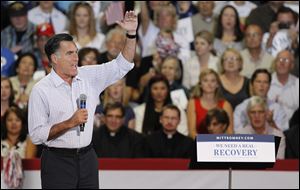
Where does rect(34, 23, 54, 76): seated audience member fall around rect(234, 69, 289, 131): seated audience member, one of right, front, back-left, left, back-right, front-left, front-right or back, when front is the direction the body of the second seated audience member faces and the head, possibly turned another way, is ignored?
right

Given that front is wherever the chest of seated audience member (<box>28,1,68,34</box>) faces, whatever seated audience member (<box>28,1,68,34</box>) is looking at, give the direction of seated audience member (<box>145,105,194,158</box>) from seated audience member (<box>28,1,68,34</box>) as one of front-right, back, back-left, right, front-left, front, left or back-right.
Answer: front-left

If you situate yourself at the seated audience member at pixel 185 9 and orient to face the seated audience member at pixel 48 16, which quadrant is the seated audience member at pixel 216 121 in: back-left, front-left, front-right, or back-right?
back-left

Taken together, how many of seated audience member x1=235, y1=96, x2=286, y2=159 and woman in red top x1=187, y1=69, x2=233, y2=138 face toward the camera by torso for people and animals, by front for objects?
2

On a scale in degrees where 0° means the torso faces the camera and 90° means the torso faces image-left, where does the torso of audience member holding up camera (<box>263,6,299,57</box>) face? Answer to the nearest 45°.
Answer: approximately 0°

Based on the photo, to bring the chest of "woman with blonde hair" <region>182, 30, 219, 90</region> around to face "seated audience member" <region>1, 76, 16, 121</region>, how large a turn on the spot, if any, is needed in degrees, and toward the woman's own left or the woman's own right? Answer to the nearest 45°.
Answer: approximately 45° to the woman's own right

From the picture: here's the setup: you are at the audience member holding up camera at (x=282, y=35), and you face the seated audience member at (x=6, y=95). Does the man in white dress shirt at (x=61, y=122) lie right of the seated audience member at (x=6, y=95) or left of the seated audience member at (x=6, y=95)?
left
